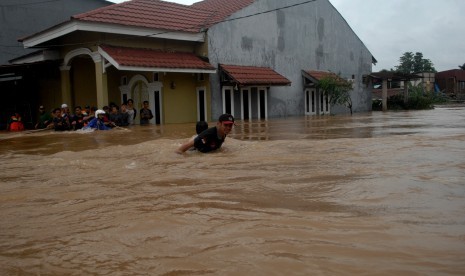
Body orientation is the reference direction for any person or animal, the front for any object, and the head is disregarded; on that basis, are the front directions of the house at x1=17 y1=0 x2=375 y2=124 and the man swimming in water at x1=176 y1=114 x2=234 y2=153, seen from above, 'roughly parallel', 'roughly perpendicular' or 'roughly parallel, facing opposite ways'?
roughly perpendicular

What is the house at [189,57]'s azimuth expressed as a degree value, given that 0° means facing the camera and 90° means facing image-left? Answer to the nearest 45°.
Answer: approximately 45°
